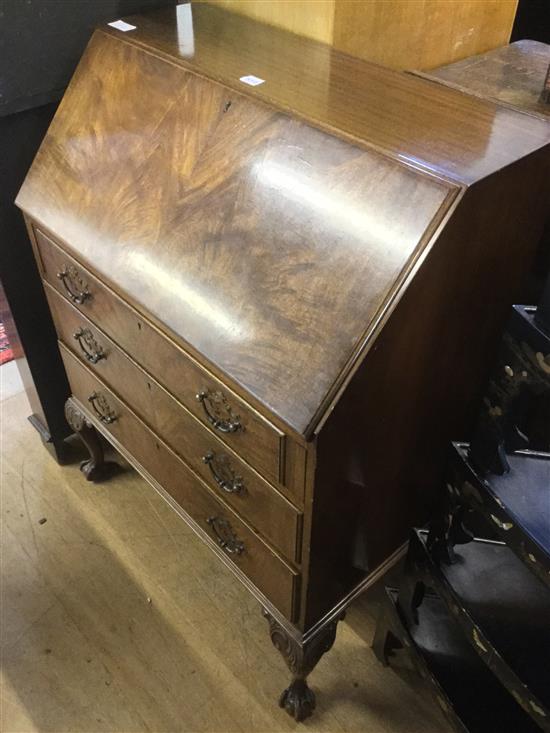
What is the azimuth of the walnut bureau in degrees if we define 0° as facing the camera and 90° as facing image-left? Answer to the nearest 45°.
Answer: approximately 45°

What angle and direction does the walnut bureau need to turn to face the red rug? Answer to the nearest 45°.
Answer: approximately 90° to its right
